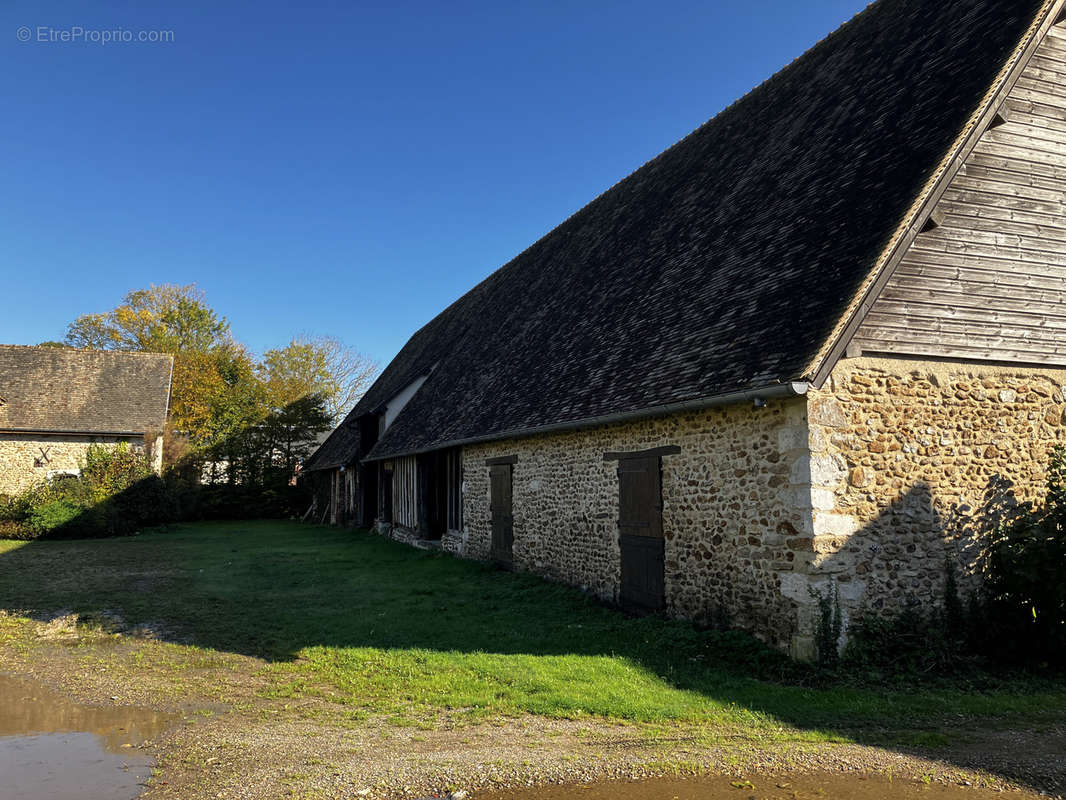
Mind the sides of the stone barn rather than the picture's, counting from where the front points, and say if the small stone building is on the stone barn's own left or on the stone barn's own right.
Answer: on the stone barn's own right

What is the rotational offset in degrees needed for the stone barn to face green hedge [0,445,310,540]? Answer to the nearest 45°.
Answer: approximately 90° to its right

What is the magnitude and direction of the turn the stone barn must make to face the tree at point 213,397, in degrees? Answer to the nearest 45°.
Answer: approximately 90° to its right

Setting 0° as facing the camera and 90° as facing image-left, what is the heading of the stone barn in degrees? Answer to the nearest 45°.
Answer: approximately 45°

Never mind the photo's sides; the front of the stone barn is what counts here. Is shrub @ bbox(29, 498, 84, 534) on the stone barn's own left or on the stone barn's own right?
on the stone barn's own right
